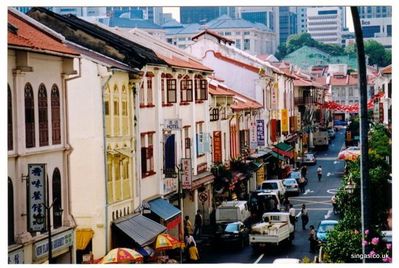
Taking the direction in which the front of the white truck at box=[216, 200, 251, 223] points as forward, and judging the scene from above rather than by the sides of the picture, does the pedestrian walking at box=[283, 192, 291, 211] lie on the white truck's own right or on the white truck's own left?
on the white truck's own right

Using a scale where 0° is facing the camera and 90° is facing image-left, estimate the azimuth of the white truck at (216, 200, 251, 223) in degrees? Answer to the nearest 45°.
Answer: approximately 225°

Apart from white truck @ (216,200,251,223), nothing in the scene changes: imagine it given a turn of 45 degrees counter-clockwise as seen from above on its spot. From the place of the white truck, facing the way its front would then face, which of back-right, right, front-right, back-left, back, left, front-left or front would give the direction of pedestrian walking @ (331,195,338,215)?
back-right

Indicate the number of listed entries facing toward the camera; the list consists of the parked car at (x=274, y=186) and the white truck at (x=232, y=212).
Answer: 0

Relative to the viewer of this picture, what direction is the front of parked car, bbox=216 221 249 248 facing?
facing away from the viewer and to the right of the viewer

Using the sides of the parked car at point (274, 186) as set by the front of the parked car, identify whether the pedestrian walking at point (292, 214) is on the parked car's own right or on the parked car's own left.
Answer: on the parked car's own right

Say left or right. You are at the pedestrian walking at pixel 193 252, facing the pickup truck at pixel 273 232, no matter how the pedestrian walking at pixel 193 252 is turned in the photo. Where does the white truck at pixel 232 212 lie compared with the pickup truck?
left

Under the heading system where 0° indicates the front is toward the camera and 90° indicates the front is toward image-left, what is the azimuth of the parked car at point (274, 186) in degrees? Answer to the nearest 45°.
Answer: approximately 225°
